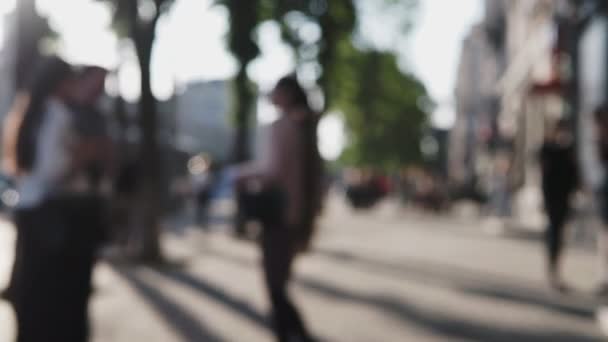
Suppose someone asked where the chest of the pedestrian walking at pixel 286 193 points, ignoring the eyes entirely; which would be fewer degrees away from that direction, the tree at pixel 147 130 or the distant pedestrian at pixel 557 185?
the tree

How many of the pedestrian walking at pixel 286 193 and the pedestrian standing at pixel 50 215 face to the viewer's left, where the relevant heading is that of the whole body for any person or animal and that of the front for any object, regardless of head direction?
1

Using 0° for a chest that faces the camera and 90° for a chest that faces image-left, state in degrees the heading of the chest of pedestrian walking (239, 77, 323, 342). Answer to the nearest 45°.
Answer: approximately 90°

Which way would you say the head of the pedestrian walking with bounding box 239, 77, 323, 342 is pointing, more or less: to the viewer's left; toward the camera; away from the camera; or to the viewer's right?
to the viewer's left

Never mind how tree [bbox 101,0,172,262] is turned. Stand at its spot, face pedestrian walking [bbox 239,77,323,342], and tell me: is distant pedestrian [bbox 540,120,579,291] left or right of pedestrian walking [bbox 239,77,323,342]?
left

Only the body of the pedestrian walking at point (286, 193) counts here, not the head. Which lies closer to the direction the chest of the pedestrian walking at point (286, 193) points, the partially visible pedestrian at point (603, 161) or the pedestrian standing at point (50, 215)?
the pedestrian standing

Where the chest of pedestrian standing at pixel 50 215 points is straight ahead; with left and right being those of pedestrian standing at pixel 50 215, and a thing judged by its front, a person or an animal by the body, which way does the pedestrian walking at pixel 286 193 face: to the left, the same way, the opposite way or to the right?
the opposite way

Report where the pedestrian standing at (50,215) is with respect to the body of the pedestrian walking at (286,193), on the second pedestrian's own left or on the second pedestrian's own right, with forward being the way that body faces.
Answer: on the second pedestrian's own left

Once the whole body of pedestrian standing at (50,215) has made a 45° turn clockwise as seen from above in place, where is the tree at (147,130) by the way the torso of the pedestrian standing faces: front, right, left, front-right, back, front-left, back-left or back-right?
back-left

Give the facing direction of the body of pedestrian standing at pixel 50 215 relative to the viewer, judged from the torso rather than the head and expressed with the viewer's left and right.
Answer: facing to the right of the viewer
